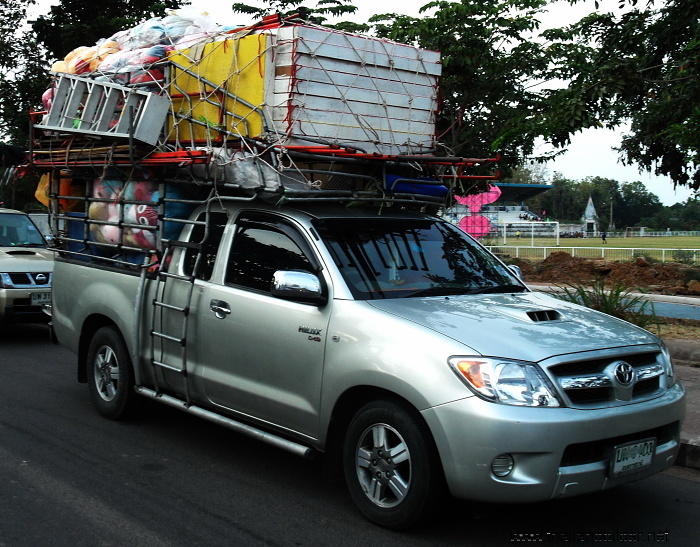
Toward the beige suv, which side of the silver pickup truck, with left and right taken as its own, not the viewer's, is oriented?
back

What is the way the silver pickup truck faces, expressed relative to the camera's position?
facing the viewer and to the right of the viewer

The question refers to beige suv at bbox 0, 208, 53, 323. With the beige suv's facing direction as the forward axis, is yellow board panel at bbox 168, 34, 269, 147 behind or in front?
in front

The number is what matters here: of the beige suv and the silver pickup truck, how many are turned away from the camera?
0

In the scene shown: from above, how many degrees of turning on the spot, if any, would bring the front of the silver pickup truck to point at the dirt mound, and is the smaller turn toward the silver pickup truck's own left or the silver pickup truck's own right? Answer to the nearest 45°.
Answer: approximately 135° to the silver pickup truck's own left

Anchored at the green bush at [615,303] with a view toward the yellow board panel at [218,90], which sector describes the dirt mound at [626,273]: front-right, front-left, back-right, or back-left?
back-right
